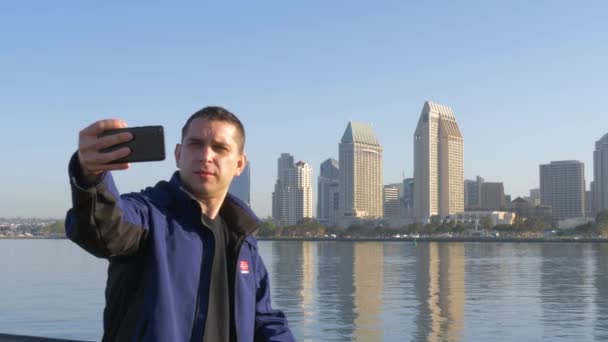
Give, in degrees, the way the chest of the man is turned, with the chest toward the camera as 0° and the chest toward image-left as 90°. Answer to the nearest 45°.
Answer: approximately 315°
